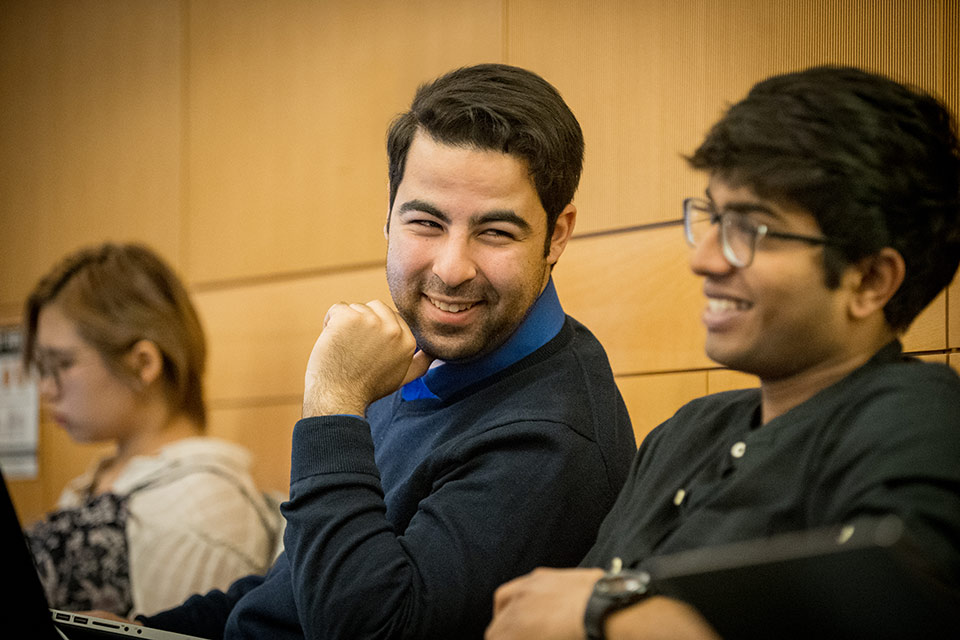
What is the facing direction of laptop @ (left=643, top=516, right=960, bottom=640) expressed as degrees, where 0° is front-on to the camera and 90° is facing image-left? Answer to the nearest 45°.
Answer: approximately 225°

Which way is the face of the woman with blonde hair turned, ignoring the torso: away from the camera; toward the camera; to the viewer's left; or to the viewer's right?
to the viewer's left

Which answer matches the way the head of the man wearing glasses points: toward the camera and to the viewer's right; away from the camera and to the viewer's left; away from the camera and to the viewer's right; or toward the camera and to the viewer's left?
toward the camera and to the viewer's left

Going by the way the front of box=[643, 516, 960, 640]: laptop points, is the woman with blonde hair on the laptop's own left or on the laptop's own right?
on the laptop's own left

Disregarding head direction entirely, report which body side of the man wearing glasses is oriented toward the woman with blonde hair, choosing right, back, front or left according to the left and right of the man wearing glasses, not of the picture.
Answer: right

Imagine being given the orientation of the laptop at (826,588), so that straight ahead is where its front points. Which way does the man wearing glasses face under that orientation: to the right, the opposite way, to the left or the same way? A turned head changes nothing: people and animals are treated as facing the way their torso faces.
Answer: the opposite way

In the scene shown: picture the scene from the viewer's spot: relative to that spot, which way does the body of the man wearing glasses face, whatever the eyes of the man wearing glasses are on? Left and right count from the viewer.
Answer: facing the viewer and to the left of the viewer
